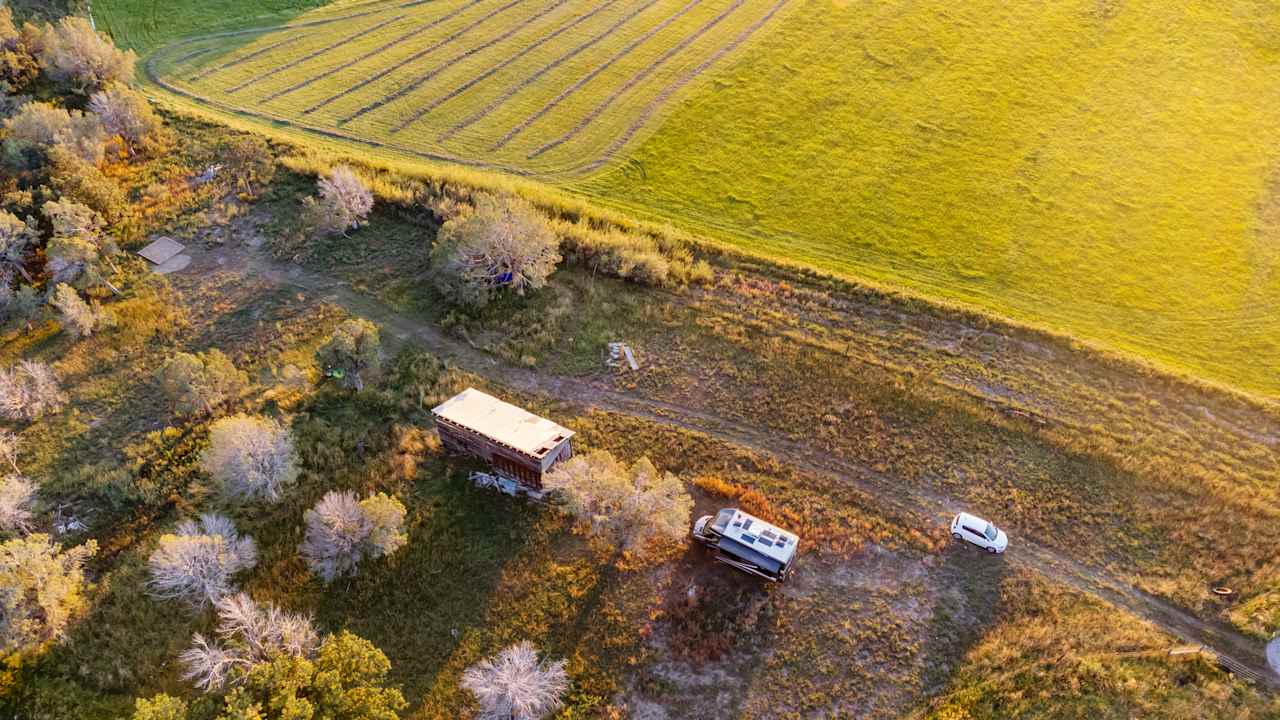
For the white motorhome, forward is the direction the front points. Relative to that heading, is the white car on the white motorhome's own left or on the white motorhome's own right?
on the white motorhome's own right

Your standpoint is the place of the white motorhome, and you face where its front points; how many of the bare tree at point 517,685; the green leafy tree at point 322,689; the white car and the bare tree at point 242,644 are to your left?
3

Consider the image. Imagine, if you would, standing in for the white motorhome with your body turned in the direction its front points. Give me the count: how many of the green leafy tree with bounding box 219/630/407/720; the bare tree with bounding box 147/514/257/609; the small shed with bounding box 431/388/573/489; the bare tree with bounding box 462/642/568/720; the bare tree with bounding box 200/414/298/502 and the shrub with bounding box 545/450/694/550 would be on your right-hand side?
0

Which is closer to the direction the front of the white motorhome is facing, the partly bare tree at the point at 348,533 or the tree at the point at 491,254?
the tree

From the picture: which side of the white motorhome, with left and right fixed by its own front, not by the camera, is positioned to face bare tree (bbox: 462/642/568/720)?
left

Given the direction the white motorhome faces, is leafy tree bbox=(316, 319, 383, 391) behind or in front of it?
in front

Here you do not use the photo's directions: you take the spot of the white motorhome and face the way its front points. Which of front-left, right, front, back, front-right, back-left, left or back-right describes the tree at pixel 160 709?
left

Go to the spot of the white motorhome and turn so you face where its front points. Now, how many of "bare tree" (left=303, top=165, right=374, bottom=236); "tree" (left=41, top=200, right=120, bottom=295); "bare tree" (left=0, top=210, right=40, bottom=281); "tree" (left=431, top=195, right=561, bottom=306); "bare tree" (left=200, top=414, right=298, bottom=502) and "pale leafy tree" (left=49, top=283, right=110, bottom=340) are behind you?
0

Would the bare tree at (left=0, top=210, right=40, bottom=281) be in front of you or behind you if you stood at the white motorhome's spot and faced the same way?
in front

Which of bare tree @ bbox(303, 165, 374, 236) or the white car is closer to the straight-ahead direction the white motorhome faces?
the bare tree

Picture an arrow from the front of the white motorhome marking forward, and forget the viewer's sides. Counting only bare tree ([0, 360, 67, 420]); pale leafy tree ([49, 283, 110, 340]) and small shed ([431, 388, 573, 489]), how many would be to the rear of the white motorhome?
0

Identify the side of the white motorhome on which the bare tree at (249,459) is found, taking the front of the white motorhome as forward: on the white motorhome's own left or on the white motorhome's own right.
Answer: on the white motorhome's own left

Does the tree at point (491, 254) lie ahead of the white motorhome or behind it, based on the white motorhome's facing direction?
ahead

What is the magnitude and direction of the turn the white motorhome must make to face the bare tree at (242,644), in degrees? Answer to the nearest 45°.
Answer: approximately 90° to its left

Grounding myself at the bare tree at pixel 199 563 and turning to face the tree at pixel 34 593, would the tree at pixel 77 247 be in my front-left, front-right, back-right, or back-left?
front-right

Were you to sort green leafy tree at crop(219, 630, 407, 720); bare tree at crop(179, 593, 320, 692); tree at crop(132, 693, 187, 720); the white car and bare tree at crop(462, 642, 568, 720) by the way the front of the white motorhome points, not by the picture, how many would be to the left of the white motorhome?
4

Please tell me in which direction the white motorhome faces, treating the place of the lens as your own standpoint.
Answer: facing away from the viewer and to the left of the viewer

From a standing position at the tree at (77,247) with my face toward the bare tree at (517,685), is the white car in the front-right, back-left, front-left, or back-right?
front-left

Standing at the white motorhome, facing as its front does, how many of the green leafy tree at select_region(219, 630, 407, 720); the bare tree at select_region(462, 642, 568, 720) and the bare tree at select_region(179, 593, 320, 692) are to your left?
3
